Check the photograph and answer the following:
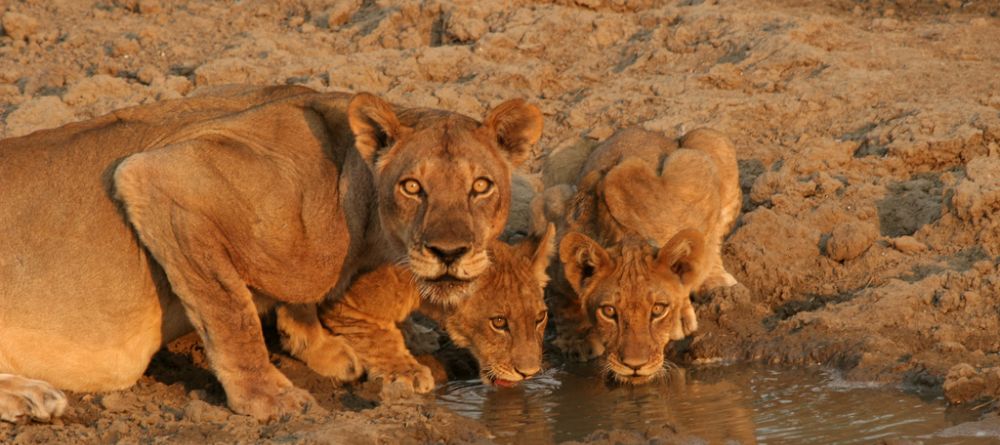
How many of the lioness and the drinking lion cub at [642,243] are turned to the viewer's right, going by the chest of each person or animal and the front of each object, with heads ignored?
1

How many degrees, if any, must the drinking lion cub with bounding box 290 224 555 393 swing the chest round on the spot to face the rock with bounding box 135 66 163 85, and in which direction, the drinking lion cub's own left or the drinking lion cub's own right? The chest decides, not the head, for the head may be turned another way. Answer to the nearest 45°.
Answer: approximately 180°

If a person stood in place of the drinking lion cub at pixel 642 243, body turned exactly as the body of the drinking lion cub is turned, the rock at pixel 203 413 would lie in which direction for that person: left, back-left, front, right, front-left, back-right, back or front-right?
front-right

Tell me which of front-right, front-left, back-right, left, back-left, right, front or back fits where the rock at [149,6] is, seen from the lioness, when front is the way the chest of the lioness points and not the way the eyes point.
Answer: left

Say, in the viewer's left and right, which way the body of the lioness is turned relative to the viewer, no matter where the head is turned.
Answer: facing to the right of the viewer

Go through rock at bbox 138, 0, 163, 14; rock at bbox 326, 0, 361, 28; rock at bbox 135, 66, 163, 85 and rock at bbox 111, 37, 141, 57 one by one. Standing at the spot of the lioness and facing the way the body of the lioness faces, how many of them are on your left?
4

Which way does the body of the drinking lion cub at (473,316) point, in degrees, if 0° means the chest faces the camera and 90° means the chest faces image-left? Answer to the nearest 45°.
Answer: approximately 315°

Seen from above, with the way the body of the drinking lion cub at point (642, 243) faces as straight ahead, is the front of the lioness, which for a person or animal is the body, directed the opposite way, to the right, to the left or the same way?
to the left

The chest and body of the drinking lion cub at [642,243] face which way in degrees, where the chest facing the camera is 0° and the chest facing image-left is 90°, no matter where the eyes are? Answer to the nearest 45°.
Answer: approximately 0°
